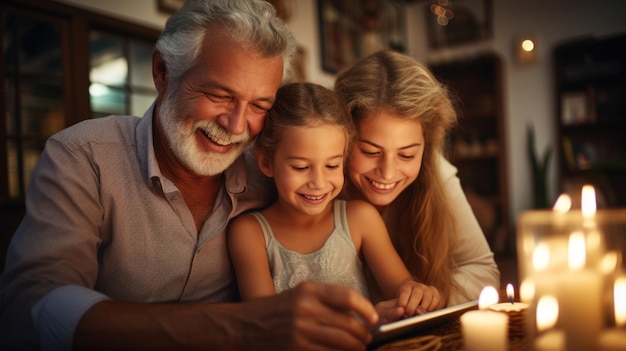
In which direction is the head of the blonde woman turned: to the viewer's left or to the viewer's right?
to the viewer's left

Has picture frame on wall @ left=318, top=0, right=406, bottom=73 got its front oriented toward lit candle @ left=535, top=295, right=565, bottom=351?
yes

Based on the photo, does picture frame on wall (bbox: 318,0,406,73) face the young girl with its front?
yes

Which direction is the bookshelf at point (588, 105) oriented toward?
toward the camera

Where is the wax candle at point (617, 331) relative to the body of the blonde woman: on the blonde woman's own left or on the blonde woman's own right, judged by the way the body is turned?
on the blonde woman's own left

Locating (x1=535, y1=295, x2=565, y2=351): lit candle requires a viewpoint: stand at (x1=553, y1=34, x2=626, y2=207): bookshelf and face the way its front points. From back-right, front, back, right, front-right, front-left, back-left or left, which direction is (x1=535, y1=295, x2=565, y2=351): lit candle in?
front

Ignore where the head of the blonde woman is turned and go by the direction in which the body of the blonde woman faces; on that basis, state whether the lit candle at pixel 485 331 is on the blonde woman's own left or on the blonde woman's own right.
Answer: on the blonde woman's own left

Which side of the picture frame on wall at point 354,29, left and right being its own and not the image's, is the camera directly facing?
front

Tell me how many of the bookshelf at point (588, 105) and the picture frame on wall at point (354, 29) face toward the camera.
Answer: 2

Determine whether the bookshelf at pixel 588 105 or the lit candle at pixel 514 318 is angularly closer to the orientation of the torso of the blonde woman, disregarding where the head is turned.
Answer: the lit candle

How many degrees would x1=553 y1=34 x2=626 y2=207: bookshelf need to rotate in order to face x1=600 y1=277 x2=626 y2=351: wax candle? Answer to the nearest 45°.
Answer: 0° — it already faces it

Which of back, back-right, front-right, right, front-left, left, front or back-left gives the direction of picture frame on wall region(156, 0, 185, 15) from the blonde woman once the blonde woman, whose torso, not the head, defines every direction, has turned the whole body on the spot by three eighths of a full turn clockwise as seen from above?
front-left

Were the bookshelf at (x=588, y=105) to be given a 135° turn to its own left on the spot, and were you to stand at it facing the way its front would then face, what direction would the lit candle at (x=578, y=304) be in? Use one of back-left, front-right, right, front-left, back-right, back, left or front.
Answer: back-right

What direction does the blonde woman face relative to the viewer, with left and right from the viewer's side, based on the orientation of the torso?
facing the viewer and to the left of the viewer

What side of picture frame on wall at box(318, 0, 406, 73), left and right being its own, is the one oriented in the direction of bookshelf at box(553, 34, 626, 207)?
left

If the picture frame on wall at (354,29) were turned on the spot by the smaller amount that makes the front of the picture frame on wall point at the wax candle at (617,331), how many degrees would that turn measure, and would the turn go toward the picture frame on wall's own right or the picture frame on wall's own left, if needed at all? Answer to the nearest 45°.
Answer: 0° — it already faces it
